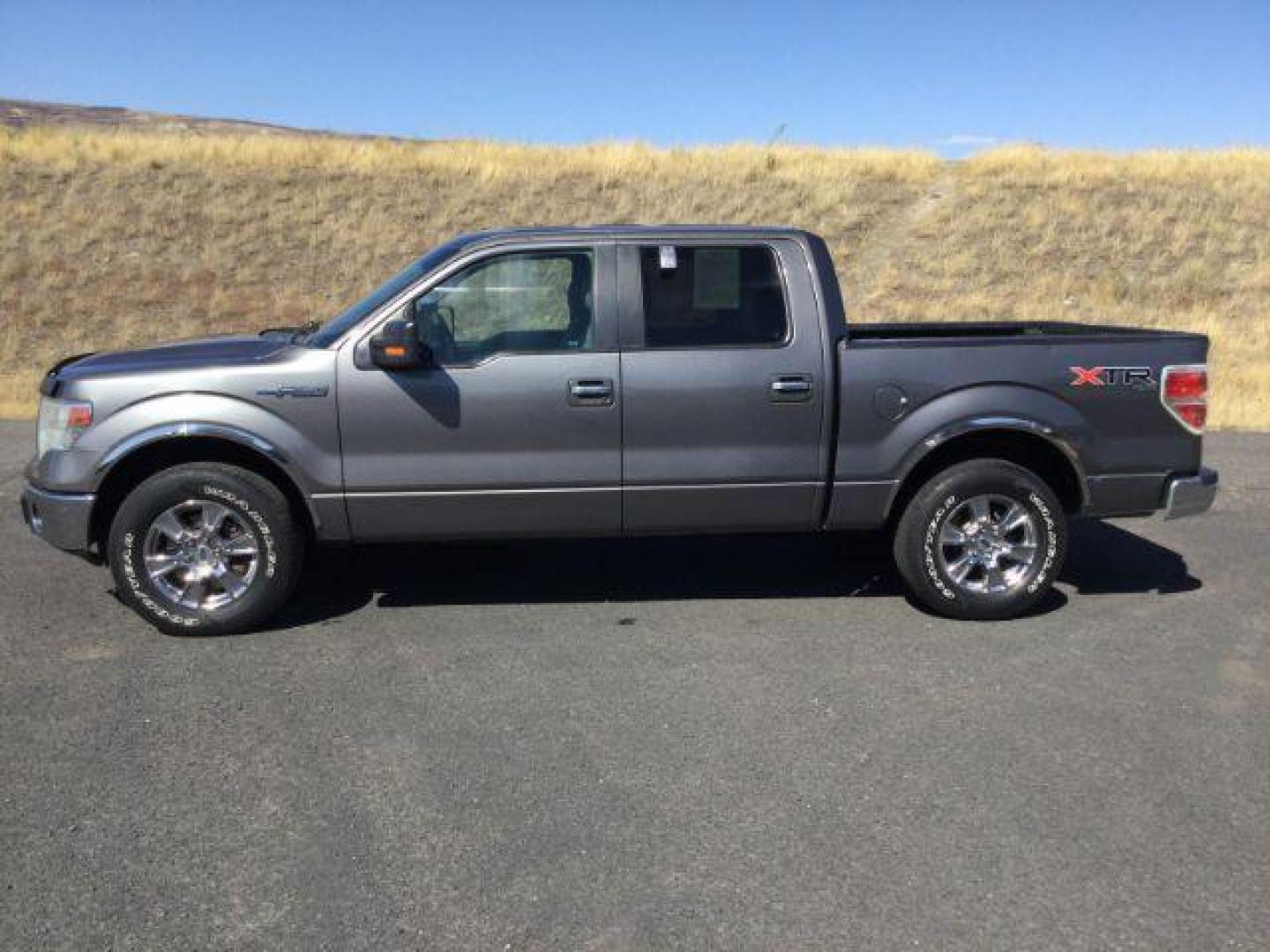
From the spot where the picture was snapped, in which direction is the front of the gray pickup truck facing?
facing to the left of the viewer
